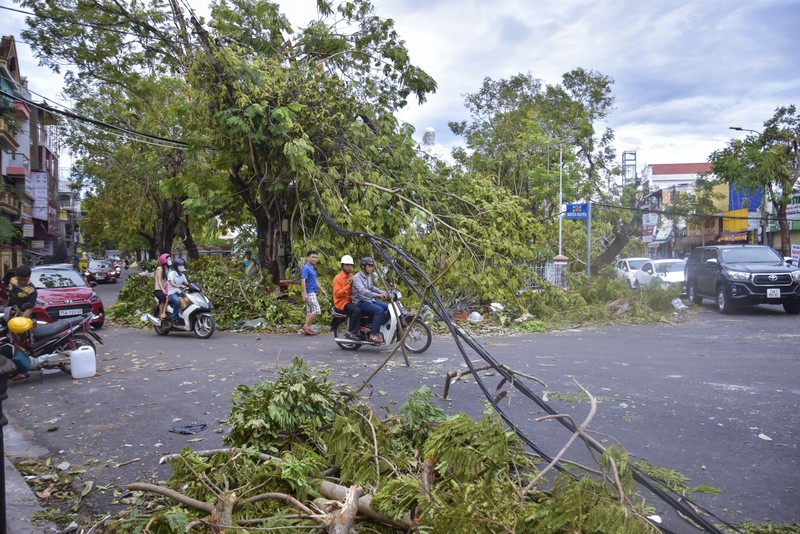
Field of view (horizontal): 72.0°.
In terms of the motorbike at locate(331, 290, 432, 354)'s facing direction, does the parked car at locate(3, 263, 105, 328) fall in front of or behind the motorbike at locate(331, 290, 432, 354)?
behind

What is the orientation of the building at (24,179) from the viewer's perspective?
to the viewer's right

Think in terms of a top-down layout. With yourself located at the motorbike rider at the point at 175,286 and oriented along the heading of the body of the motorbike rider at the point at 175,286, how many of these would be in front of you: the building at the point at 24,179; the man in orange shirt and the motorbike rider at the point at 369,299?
2

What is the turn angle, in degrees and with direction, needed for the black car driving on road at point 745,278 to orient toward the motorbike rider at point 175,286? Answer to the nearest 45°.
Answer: approximately 90° to its right

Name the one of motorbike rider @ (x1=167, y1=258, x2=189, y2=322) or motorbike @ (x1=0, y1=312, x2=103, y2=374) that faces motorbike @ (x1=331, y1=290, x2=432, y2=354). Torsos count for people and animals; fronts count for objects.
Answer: the motorbike rider

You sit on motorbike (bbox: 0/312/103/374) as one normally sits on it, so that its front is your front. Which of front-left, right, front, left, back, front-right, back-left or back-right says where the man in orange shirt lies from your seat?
back

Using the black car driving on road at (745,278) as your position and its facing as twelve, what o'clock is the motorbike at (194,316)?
The motorbike is roughly at 3 o'clock from the black car driving on road.

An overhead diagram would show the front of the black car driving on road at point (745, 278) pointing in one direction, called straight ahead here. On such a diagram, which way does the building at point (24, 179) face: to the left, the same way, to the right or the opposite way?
to the left

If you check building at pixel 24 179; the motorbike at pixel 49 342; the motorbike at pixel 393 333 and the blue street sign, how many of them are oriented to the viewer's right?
2

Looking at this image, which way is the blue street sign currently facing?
toward the camera

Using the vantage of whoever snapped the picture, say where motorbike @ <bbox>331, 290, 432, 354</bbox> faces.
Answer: facing to the right of the viewer

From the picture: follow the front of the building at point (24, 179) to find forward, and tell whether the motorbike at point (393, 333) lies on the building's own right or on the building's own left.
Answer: on the building's own right
